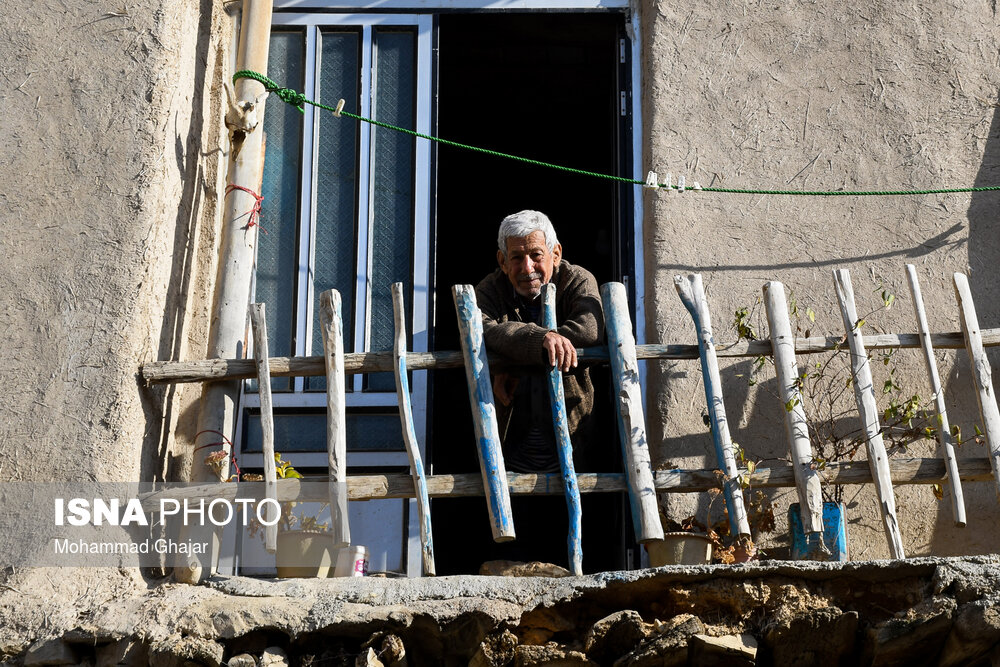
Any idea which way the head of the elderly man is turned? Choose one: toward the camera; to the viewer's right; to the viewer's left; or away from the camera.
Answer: toward the camera

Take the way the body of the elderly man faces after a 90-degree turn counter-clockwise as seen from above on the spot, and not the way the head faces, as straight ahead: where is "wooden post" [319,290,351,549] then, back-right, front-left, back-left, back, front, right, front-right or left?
back-right

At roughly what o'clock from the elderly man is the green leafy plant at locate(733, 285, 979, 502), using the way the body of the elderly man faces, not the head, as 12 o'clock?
The green leafy plant is roughly at 9 o'clock from the elderly man.

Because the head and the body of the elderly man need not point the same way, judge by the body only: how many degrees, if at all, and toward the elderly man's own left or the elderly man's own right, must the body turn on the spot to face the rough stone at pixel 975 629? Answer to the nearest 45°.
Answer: approximately 45° to the elderly man's own left

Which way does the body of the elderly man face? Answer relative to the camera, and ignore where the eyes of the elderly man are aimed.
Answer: toward the camera

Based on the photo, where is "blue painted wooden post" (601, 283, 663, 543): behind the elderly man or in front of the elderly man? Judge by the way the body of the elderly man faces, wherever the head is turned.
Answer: in front

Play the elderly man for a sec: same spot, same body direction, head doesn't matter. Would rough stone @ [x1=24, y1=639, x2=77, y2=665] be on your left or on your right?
on your right

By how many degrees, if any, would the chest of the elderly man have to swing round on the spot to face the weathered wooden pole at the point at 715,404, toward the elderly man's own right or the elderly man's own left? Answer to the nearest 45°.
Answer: approximately 45° to the elderly man's own left

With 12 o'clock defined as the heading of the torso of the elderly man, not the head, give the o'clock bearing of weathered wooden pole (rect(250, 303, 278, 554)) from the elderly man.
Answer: The weathered wooden pole is roughly at 2 o'clock from the elderly man.

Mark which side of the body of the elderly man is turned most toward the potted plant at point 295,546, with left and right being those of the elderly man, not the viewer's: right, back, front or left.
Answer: right

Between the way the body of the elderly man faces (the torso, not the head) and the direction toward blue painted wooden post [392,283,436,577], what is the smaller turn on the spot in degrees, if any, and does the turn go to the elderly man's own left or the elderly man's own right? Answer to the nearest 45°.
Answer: approximately 45° to the elderly man's own right

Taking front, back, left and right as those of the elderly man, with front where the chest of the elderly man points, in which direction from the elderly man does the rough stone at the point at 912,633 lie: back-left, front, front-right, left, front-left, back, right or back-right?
front-left
